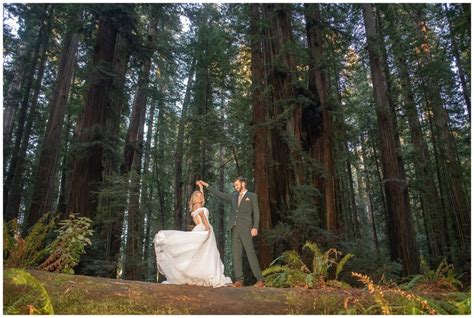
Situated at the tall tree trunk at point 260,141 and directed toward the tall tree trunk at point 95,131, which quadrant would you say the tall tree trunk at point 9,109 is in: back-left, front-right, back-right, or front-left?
front-right

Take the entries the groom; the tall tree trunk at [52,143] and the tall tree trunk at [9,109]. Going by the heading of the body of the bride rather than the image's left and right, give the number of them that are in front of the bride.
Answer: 1

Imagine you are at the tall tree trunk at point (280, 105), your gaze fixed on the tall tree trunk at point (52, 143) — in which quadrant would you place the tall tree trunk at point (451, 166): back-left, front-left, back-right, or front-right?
back-right

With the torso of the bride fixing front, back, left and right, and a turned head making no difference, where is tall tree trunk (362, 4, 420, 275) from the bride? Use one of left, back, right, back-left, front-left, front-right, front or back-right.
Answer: front-left

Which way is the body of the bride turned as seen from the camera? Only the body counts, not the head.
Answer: to the viewer's right

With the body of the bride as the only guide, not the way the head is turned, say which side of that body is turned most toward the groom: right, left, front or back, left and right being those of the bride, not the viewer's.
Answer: front

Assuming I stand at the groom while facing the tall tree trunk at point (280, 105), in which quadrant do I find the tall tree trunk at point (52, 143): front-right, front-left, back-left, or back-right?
front-left

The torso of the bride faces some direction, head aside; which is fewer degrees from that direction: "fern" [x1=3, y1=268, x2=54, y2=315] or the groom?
the groom

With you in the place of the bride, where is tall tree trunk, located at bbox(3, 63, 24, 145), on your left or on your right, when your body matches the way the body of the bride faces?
on your left

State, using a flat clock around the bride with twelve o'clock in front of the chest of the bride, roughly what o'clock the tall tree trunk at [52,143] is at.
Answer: The tall tree trunk is roughly at 8 o'clock from the bride.

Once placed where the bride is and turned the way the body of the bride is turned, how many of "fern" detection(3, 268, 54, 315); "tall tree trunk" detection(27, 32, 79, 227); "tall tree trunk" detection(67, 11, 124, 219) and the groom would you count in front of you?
1

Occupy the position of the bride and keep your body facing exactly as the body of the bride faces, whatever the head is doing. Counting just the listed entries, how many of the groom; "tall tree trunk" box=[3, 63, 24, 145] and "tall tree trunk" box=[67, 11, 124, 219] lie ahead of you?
1
